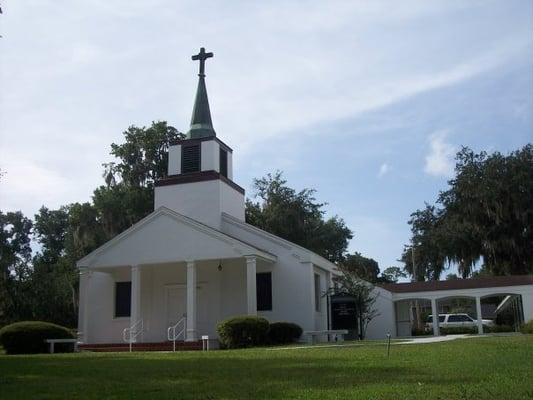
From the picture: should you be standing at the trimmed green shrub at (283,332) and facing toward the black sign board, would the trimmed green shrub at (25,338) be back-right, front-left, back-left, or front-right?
back-left

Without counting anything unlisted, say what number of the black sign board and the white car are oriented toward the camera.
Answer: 1

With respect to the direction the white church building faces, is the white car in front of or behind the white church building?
behind

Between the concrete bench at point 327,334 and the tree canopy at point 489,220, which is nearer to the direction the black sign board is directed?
the concrete bench

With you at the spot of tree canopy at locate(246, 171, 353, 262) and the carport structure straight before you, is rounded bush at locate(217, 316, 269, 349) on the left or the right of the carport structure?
right
